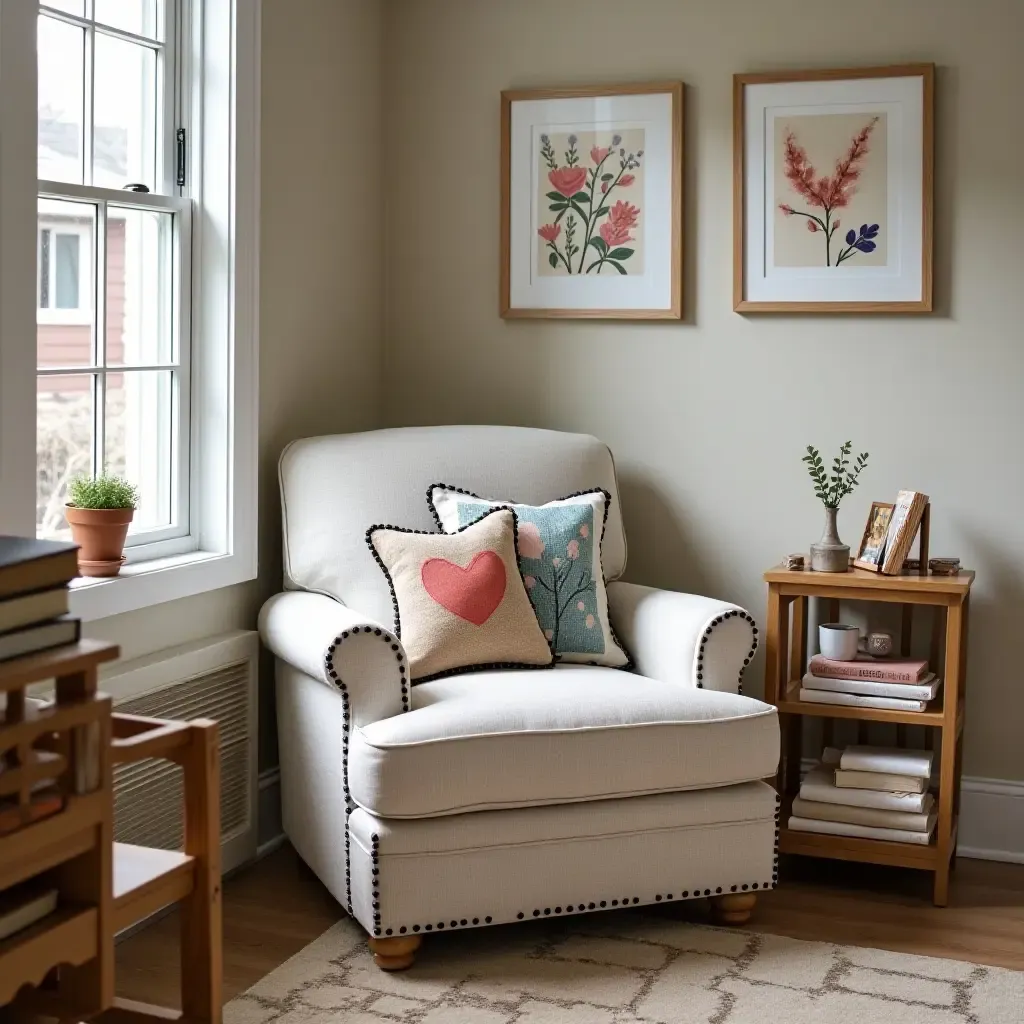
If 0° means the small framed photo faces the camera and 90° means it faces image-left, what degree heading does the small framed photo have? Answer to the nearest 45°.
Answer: approximately 45°

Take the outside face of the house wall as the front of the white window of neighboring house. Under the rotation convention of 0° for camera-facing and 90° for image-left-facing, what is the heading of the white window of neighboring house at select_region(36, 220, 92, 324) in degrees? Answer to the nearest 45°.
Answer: approximately 0°

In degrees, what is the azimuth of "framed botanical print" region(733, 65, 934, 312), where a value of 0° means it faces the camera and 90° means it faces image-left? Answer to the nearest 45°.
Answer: approximately 0°

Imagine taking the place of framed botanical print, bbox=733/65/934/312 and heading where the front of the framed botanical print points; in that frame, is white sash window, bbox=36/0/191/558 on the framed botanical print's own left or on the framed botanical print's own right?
on the framed botanical print's own right
